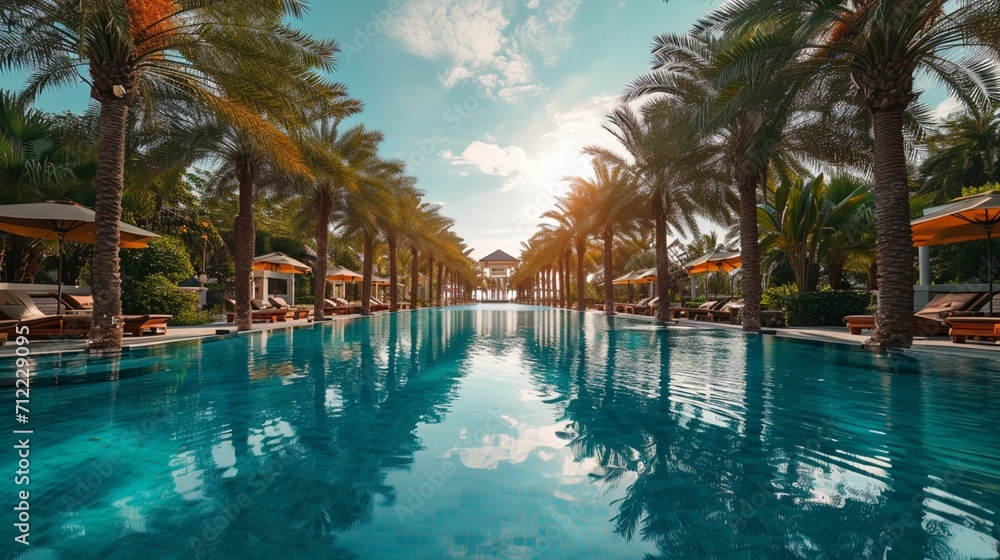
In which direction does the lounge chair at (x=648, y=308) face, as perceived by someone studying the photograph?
facing to the left of the viewer

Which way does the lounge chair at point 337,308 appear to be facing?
to the viewer's right

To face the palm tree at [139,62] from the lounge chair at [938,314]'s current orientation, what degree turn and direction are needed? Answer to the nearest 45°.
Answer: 0° — it already faces it

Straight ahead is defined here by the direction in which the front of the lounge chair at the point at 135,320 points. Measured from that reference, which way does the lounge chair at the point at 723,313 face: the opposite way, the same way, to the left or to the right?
the opposite way

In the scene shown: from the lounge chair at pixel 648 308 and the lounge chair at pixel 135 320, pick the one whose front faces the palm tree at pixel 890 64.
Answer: the lounge chair at pixel 135 320

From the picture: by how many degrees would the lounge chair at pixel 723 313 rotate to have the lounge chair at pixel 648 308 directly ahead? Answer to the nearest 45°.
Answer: approximately 45° to its right

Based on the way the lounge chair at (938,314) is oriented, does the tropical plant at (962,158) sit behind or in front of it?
behind

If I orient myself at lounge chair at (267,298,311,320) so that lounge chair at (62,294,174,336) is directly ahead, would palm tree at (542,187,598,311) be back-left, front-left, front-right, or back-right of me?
back-left

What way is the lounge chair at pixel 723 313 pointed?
to the viewer's left

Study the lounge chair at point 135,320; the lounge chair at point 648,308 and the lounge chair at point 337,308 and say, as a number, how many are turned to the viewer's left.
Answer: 1

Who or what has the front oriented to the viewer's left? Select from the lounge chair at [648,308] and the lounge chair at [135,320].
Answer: the lounge chair at [648,308]

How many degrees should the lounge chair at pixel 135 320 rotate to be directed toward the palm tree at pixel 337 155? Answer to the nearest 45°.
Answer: approximately 90° to its left

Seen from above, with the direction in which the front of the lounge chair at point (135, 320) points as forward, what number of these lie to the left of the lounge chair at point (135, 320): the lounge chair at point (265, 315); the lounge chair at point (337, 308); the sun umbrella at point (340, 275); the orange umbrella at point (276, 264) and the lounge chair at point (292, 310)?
5

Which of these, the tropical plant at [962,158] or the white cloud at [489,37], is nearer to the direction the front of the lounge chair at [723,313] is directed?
the white cloud

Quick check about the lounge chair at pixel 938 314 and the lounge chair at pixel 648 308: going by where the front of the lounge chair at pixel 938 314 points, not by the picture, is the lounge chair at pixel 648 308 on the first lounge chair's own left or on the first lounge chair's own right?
on the first lounge chair's own right
